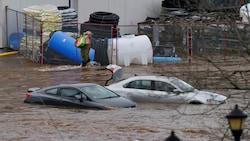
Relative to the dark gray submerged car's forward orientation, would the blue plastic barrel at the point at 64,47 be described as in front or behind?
behind

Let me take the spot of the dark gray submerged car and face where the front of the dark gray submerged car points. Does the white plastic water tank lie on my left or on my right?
on my left

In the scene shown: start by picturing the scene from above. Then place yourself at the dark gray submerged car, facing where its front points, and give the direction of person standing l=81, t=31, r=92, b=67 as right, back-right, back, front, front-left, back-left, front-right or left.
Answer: back-left

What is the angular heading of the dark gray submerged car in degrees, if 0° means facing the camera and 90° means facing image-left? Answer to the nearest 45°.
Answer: approximately 315°
